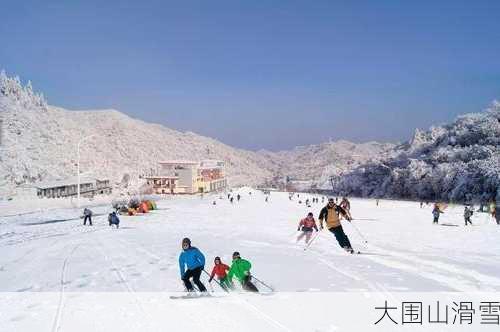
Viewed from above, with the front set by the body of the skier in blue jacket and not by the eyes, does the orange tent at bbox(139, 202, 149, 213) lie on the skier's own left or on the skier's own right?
on the skier's own right

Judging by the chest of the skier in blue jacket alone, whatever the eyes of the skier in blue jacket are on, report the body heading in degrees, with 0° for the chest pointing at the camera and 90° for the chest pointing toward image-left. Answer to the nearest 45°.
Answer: approximately 45°

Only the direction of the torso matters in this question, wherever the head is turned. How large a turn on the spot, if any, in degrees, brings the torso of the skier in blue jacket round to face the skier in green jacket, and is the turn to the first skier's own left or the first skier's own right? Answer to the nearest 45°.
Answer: approximately 135° to the first skier's own left
